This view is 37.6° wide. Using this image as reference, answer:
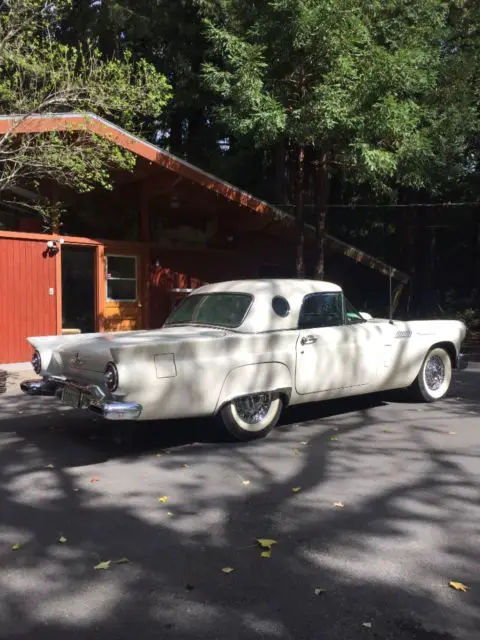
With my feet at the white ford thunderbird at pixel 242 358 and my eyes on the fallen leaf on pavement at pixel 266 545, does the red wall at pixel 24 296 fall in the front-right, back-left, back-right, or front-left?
back-right

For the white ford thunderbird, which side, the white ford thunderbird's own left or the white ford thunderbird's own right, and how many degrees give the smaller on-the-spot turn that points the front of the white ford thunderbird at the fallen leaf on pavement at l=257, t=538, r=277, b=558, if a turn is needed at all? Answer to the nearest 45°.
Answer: approximately 135° to the white ford thunderbird's own right

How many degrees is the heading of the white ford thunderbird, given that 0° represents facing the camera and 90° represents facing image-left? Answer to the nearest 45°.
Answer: approximately 225°

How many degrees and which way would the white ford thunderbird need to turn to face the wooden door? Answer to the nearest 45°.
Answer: approximately 45° to its left

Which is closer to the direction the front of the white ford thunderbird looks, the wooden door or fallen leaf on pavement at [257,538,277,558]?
the wooden door

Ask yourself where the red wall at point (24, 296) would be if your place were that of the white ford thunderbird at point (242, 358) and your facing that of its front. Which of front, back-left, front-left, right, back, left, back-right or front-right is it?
left
